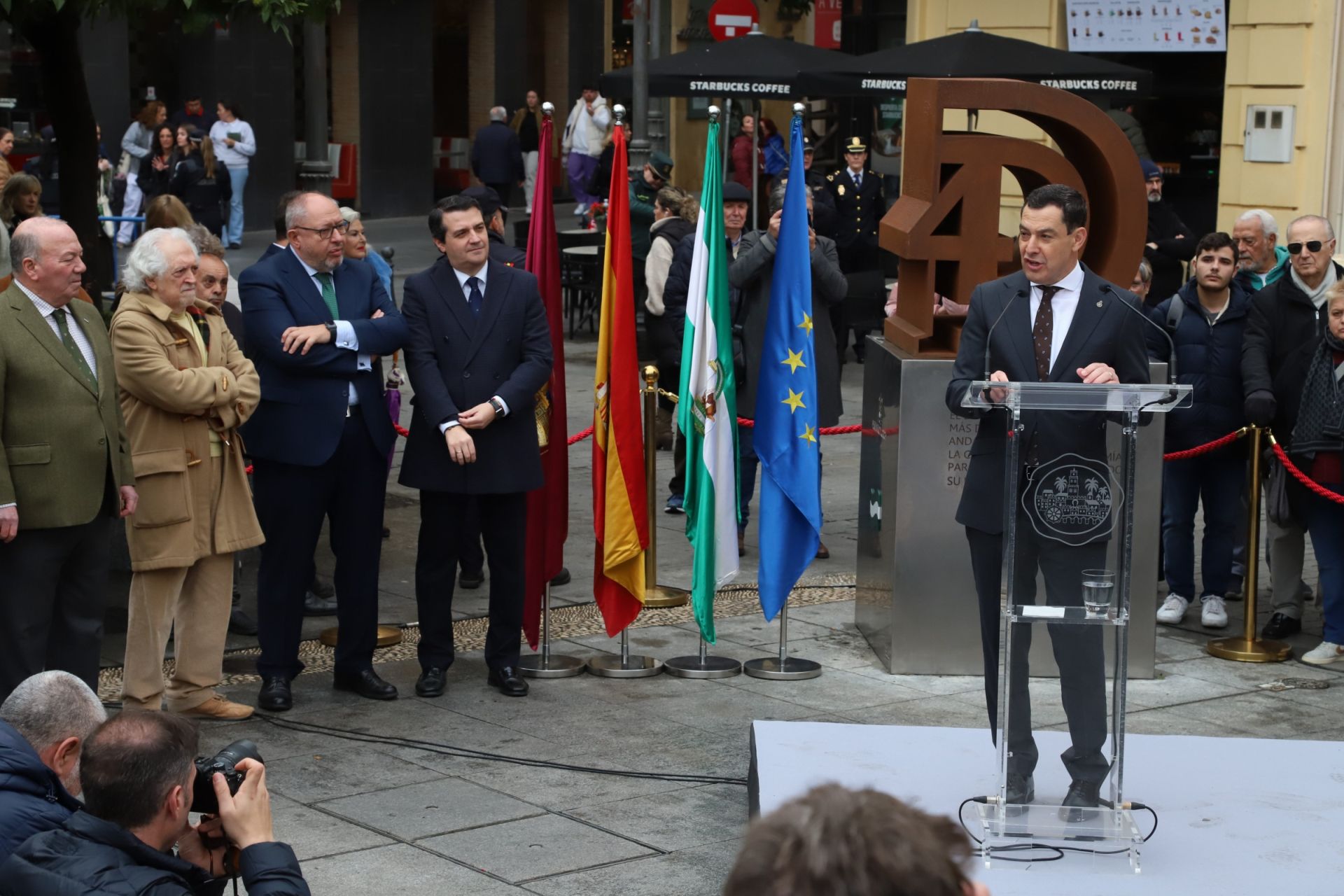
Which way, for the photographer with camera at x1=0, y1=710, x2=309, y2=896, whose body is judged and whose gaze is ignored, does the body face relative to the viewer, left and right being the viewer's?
facing away from the viewer and to the right of the viewer

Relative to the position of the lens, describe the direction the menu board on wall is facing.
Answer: facing the viewer

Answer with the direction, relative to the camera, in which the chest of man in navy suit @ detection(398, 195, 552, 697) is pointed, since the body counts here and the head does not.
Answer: toward the camera

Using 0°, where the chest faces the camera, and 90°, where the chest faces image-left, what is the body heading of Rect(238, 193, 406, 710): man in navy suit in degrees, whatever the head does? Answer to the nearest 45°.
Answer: approximately 315°

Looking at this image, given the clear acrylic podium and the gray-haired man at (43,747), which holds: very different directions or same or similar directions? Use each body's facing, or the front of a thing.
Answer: very different directions

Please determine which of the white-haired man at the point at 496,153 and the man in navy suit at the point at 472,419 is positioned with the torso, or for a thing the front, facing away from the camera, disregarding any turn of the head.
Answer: the white-haired man

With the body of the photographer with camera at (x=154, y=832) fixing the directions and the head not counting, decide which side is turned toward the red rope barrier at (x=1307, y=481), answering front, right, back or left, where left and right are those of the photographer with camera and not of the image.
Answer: front

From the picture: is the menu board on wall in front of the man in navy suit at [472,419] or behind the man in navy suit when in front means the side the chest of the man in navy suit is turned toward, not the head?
behind

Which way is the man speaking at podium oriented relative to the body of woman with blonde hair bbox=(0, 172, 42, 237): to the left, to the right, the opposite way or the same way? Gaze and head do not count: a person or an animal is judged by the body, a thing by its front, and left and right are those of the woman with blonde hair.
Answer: to the right

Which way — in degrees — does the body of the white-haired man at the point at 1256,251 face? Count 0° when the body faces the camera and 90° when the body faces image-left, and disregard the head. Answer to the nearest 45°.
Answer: approximately 45°

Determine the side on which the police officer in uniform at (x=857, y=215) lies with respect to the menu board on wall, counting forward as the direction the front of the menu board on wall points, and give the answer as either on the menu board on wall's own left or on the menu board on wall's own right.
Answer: on the menu board on wall's own right

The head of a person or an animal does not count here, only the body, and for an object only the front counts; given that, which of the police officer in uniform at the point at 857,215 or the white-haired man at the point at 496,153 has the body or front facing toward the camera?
the police officer in uniform

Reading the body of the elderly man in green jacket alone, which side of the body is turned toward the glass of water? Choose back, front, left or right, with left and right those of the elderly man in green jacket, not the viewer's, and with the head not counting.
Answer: front

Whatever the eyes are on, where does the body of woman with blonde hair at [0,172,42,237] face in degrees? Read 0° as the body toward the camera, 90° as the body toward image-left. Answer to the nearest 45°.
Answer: approximately 315°

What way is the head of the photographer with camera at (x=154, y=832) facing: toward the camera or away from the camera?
away from the camera

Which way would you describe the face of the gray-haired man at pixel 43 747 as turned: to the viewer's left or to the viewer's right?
to the viewer's right
